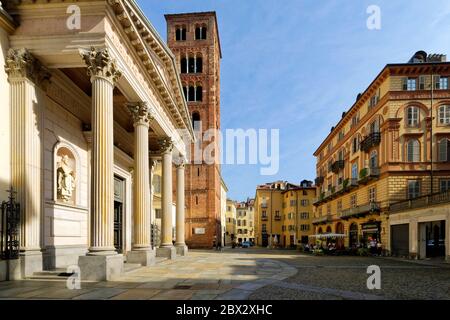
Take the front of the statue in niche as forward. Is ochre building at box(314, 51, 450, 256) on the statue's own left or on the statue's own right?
on the statue's own left

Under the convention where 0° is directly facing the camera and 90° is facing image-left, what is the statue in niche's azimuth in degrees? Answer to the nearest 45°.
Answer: approximately 315°
